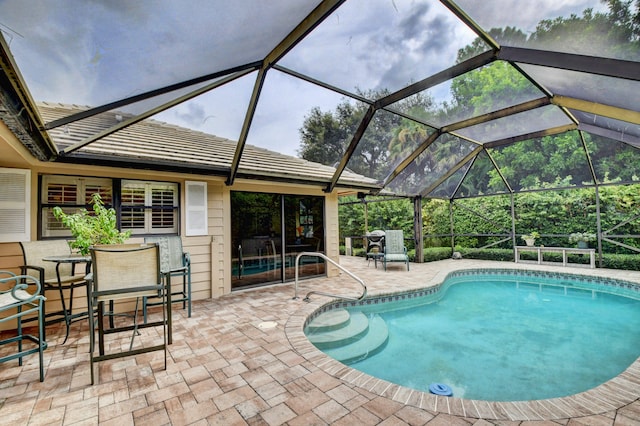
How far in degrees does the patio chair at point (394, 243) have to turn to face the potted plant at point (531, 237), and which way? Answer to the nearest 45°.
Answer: approximately 135° to its left

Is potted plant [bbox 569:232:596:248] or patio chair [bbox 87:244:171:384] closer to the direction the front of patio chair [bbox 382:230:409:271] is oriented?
the patio chair

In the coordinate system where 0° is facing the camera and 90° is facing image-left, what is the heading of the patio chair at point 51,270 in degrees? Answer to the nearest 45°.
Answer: approximately 315°

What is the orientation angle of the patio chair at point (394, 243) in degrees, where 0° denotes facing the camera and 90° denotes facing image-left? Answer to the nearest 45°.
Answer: approximately 0°

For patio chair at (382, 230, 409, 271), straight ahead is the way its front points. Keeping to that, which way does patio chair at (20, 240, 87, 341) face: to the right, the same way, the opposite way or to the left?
to the left

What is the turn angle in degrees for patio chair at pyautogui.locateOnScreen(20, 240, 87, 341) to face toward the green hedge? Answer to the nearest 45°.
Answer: approximately 45° to its left

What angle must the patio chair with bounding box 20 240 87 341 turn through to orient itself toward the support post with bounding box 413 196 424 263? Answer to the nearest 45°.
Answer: approximately 45° to its left
